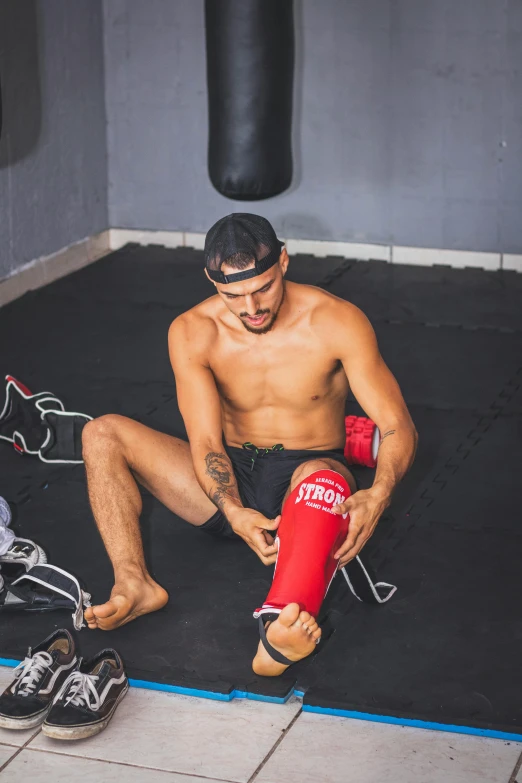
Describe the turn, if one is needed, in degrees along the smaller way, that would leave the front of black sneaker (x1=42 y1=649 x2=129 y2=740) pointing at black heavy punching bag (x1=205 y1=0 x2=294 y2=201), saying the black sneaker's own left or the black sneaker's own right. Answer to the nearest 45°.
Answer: approximately 135° to the black sneaker's own right

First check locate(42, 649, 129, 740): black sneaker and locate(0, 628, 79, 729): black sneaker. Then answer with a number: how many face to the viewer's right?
0

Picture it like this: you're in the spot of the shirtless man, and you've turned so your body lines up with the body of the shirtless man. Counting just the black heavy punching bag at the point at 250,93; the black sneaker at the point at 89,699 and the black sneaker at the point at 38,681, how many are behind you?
1

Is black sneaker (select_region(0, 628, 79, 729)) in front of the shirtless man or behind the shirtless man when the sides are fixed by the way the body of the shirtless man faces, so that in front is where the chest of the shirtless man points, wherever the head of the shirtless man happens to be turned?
in front

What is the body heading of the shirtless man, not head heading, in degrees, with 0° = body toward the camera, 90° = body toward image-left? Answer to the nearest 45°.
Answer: approximately 0°

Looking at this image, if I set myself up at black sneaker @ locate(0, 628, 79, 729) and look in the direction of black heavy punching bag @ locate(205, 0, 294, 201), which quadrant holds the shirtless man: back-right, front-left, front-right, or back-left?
front-right

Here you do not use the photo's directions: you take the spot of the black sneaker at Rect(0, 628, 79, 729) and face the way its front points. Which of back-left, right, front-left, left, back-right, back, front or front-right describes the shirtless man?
back

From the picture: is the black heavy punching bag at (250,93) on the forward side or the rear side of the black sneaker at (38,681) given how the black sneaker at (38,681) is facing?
on the rear side

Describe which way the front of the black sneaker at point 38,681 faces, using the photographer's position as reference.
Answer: facing the viewer and to the left of the viewer

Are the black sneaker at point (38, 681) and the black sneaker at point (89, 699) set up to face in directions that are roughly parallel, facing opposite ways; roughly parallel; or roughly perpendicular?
roughly parallel

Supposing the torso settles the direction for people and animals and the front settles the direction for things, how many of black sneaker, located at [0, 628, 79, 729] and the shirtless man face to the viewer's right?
0

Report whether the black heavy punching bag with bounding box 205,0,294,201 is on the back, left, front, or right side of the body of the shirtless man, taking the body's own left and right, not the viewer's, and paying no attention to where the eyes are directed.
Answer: back

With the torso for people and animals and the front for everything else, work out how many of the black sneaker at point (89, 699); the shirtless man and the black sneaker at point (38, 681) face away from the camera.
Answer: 0
